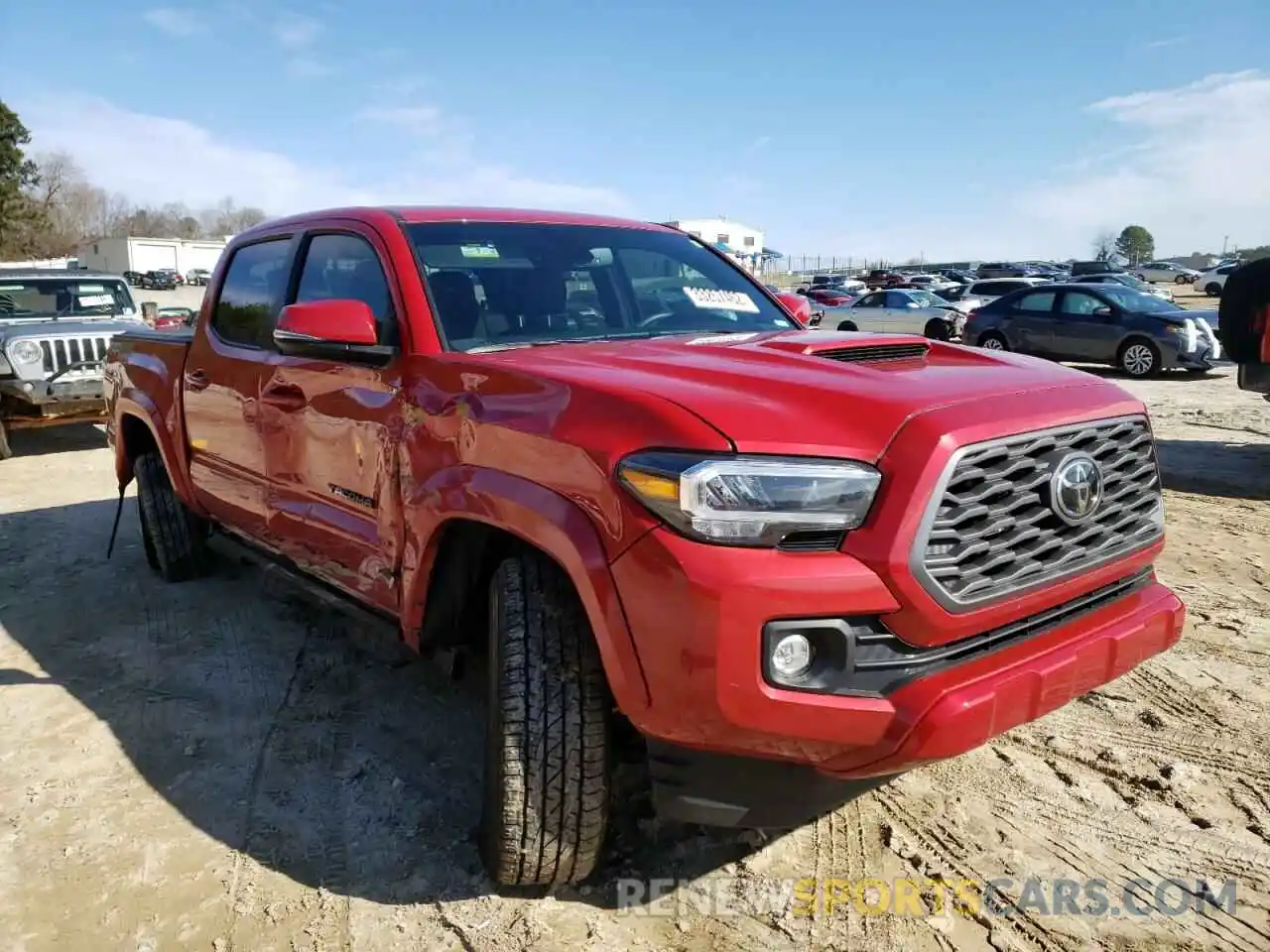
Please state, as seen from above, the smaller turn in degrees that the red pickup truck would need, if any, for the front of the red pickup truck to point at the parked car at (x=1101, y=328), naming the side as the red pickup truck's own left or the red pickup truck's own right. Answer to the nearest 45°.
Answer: approximately 90° to the red pickup truck's own left

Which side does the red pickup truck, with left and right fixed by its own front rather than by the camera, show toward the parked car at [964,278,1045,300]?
left

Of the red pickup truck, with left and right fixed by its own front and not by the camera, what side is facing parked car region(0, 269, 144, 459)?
back

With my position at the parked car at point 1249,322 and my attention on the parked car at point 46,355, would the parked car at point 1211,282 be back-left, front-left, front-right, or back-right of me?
back-right

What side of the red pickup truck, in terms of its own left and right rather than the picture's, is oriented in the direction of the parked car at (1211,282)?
left

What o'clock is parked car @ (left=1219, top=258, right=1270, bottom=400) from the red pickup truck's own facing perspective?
The parked car is roughly at 9 o'clock from the red pickup truck.

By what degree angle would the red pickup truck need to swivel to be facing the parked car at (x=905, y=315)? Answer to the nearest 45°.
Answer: approximately 135° to its left

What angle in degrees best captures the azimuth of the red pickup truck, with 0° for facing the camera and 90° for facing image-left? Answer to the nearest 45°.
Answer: approximately 315°
